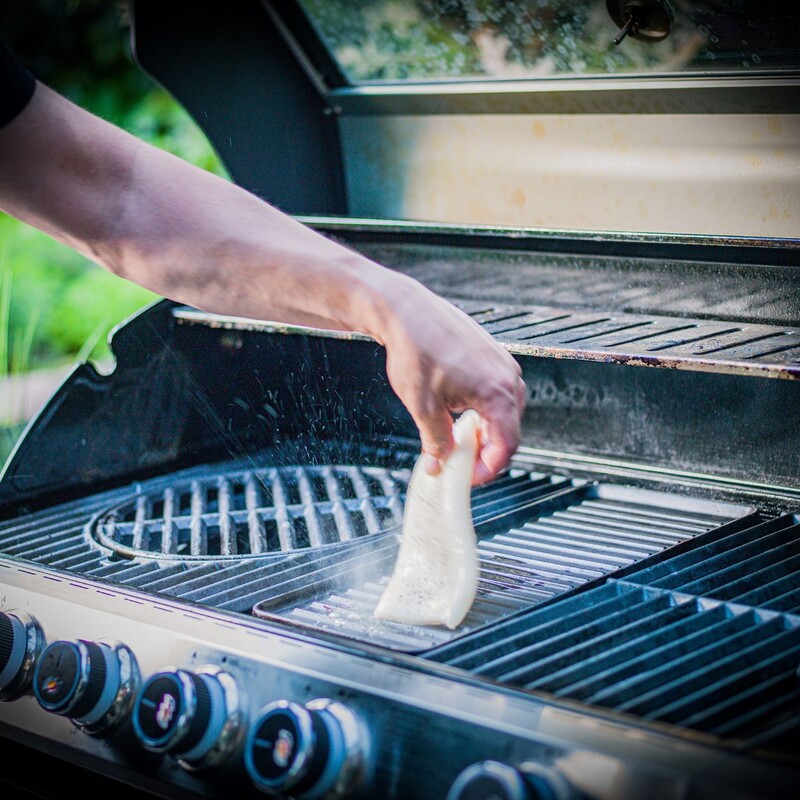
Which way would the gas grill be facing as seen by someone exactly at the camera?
facing the viewer and to the left of the viewer
